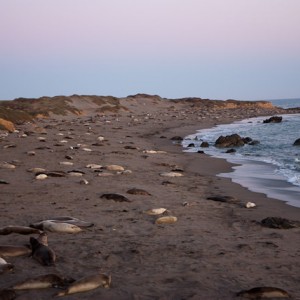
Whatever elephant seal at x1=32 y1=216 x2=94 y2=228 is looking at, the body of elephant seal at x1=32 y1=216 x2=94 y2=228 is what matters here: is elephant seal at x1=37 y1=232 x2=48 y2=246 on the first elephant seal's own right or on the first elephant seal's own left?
on the first elephant seal's own right

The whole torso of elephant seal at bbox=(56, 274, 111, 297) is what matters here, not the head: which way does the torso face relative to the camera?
to the viewer's right

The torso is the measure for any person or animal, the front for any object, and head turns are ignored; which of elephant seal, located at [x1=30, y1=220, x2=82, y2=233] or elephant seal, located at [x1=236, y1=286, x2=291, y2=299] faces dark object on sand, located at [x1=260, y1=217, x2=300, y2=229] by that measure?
elephant seal, located at [x1=30, y1=220, x2=82, y2=233]

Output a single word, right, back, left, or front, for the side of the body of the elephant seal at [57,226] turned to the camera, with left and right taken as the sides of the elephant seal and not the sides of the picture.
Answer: right
